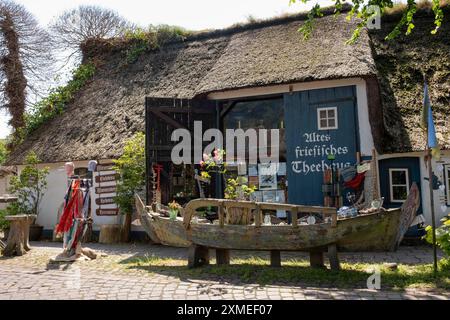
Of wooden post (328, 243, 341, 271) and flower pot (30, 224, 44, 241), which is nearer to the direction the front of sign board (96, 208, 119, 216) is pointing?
the wooden post

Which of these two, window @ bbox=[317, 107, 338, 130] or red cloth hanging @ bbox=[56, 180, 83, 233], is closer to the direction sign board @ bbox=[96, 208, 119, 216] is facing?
the red cloth hanging

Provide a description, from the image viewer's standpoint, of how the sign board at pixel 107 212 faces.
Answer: facing the viewer

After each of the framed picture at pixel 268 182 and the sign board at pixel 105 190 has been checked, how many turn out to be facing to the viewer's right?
0

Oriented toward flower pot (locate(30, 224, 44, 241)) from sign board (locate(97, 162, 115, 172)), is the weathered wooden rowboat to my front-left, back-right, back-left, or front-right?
back-left

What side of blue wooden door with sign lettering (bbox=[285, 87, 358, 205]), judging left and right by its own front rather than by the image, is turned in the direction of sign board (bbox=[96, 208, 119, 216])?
right

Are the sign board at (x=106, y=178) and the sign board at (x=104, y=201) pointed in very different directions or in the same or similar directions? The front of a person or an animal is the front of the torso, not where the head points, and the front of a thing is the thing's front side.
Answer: same or similar directions

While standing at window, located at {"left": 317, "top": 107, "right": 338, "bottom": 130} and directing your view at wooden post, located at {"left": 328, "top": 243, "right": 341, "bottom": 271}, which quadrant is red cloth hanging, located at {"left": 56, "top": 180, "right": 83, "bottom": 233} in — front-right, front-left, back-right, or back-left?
front-right

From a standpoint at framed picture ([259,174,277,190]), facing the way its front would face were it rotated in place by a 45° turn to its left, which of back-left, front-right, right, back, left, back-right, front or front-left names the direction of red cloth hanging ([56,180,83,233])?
right

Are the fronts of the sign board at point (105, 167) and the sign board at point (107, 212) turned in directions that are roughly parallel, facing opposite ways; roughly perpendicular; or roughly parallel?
roughly parallel

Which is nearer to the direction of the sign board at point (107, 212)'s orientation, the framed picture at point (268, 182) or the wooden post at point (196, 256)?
the wooden post

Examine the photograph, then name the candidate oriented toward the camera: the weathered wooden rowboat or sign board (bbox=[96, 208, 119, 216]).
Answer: the sign board

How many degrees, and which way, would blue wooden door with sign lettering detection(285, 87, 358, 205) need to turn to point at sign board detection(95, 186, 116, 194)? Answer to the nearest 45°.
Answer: approximately 90° to its right

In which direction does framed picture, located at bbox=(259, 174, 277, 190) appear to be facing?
toward the camera
